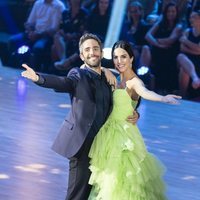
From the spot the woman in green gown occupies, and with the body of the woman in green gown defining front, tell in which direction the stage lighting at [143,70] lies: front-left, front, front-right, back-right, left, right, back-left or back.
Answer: back-right

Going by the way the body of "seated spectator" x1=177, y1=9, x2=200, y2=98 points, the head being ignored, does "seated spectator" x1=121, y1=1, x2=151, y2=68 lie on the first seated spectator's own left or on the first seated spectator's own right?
on the first seated spectator's own right

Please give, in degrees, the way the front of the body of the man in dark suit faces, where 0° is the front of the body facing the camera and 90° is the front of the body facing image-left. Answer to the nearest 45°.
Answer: approximately 315°

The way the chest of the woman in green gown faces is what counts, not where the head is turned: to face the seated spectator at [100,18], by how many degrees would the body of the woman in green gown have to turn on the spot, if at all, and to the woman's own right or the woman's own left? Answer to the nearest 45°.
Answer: approximately 135° to the woman's own right

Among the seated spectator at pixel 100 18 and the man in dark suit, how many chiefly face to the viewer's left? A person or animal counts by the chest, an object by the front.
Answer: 0

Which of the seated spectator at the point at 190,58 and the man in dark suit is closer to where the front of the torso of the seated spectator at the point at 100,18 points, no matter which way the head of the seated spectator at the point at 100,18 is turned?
the man in dark suit

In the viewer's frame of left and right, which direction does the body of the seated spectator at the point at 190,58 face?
facing the viewer and to the left of the viewer

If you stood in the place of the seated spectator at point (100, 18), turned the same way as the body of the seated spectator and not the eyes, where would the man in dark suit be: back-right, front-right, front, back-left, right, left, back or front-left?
front

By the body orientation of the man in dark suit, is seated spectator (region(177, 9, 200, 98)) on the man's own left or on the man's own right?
on the man's own left

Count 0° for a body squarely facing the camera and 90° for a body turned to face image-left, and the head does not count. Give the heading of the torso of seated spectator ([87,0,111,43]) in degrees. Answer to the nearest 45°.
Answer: approximately 0°

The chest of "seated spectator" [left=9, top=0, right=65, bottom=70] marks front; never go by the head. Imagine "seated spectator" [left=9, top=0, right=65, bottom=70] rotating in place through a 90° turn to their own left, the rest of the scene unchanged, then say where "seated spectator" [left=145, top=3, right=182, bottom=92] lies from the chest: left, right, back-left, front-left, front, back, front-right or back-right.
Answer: front

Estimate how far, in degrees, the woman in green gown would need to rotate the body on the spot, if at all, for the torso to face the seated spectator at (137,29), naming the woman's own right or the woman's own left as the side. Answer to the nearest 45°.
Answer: approximately 135° to the woman's own right

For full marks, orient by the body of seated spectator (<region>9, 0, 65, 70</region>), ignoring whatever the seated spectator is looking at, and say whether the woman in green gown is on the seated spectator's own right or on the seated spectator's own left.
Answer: on the seated spectator's own left

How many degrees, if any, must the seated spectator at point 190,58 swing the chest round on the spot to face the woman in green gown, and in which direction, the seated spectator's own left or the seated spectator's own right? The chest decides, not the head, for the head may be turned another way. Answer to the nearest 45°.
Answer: approximately 45° to the seated spectator's own left
